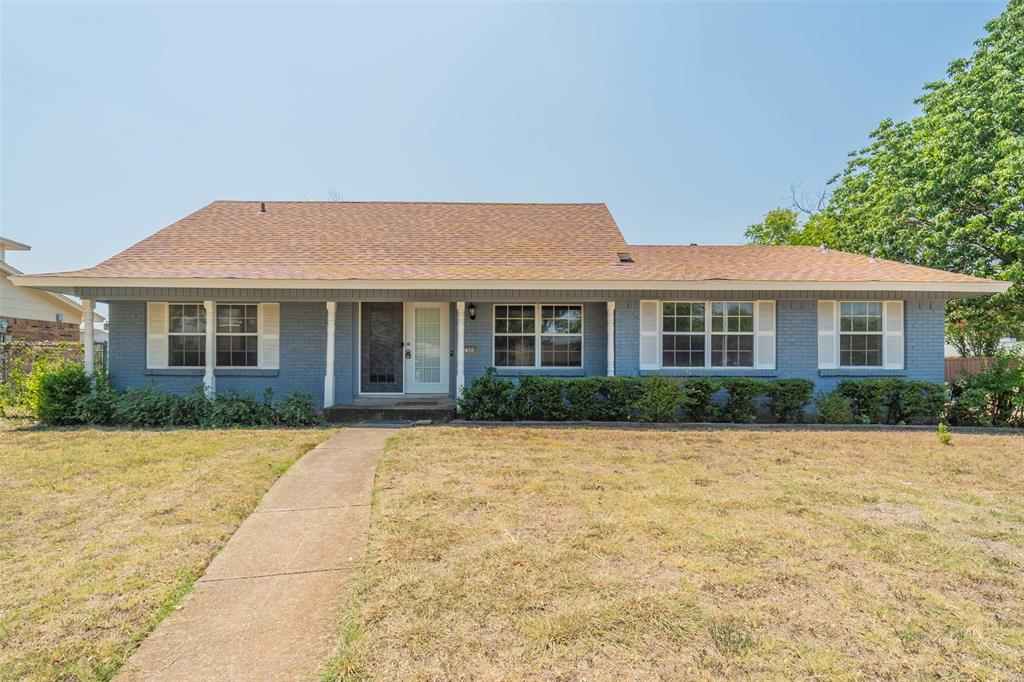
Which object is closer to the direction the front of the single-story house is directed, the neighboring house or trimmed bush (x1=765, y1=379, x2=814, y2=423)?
the trimmed bush

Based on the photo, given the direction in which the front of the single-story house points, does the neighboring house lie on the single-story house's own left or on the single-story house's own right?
on the single-story house's own right

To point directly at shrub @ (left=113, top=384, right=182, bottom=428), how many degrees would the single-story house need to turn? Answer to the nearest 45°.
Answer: approximately 90° to its right

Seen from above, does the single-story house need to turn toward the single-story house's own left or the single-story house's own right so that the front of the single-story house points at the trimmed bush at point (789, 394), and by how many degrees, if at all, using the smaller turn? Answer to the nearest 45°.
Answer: approximately 90° to the single-story house's own left

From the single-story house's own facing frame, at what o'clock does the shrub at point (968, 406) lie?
The shrub is roughly at 9 o'clock from the single-story house.

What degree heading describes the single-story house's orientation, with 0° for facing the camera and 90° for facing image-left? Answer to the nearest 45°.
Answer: approximately 0°

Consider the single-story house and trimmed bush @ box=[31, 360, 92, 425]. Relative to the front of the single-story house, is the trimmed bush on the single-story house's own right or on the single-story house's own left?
on the single-story house's own right
